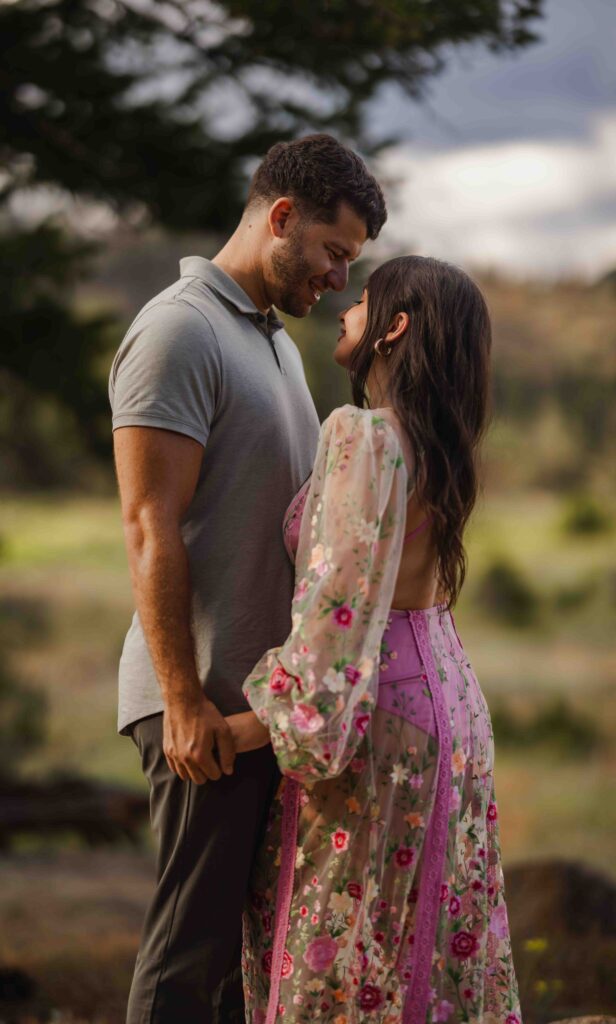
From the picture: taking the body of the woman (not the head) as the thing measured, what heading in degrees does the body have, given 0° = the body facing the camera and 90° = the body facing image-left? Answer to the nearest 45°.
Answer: approximately 90°

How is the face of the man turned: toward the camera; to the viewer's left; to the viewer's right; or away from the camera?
to the viewer's right

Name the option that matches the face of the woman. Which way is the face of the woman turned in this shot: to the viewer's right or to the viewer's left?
to the viewer's left

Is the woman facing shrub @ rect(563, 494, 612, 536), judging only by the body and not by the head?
no

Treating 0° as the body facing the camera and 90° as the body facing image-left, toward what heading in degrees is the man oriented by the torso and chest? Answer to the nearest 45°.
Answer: approximately 315°

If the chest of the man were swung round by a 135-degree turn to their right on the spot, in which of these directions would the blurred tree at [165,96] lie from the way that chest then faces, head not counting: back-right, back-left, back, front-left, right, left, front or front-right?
right

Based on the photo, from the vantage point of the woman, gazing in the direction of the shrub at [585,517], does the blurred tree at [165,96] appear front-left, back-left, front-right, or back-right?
front-left

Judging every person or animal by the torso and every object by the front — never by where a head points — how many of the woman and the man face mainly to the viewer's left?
1

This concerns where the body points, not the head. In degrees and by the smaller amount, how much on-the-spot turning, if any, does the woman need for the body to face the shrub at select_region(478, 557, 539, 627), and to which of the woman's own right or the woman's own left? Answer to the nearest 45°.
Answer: approximately 90° to the woman's own right
